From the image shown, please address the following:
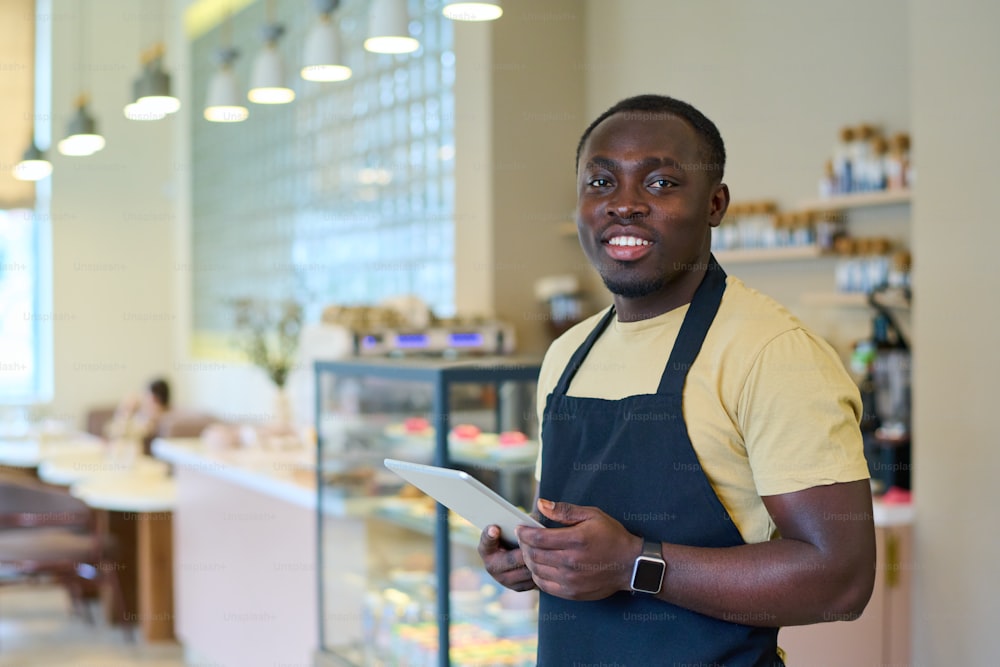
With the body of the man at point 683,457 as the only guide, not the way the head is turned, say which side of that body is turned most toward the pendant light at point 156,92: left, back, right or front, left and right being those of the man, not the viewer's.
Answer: right

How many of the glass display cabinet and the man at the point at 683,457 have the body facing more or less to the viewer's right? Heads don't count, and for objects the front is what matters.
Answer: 0

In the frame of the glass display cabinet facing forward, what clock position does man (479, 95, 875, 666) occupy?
The man is roughly at 10 o'clock from the glass display cabinet.

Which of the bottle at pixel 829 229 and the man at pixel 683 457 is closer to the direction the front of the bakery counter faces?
the man

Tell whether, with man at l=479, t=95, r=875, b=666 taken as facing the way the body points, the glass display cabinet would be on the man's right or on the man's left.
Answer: on the man's right

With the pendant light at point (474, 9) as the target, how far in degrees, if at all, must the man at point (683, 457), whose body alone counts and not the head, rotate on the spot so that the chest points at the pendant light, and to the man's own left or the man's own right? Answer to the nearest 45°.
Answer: approximately 135° to the man's own right

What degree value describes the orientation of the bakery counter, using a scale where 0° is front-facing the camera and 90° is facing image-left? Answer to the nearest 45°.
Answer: approximately 45°

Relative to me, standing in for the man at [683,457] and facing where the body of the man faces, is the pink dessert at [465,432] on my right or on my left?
on my right

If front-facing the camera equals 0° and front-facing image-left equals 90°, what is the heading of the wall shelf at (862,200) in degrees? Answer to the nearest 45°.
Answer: approximately 45°
